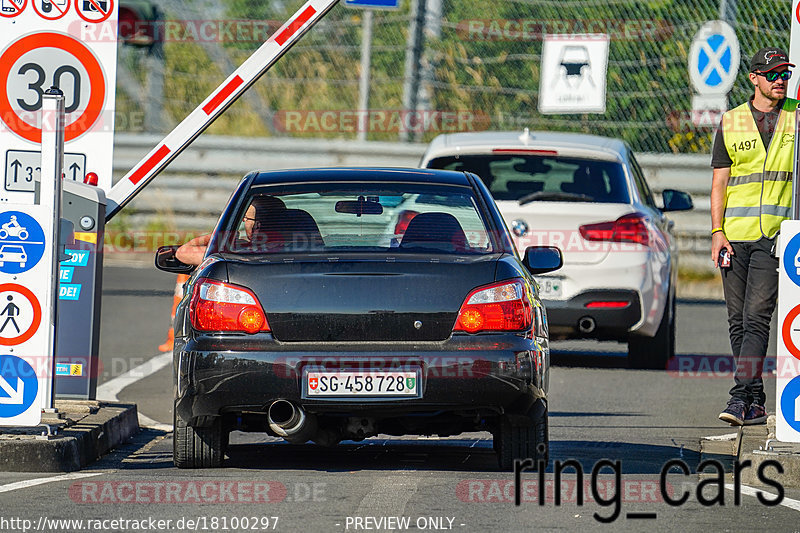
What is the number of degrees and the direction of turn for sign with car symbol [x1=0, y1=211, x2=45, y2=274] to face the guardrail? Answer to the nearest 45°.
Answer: approximately 180°

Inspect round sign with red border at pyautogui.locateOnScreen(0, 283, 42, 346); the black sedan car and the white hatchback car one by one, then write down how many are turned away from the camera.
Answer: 2

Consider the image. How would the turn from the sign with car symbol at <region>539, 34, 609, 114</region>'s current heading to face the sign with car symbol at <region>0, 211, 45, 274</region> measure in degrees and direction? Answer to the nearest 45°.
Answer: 0° — it already faces it

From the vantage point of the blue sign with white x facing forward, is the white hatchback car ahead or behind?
ahead

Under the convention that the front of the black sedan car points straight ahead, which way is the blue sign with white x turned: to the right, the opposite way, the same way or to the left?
the opposite way

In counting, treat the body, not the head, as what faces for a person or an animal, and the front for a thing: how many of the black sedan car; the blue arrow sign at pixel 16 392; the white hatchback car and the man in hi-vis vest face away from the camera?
2

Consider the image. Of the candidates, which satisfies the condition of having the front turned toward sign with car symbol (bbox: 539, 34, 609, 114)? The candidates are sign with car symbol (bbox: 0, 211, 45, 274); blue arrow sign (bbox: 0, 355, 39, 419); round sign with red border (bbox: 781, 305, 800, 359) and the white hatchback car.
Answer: the white hatchback car

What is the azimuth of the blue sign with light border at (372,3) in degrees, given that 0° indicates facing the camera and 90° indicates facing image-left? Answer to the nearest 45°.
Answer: approximately 0°

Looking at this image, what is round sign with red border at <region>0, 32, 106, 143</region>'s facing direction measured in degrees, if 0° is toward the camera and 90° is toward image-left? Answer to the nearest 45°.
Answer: approximately 0°
